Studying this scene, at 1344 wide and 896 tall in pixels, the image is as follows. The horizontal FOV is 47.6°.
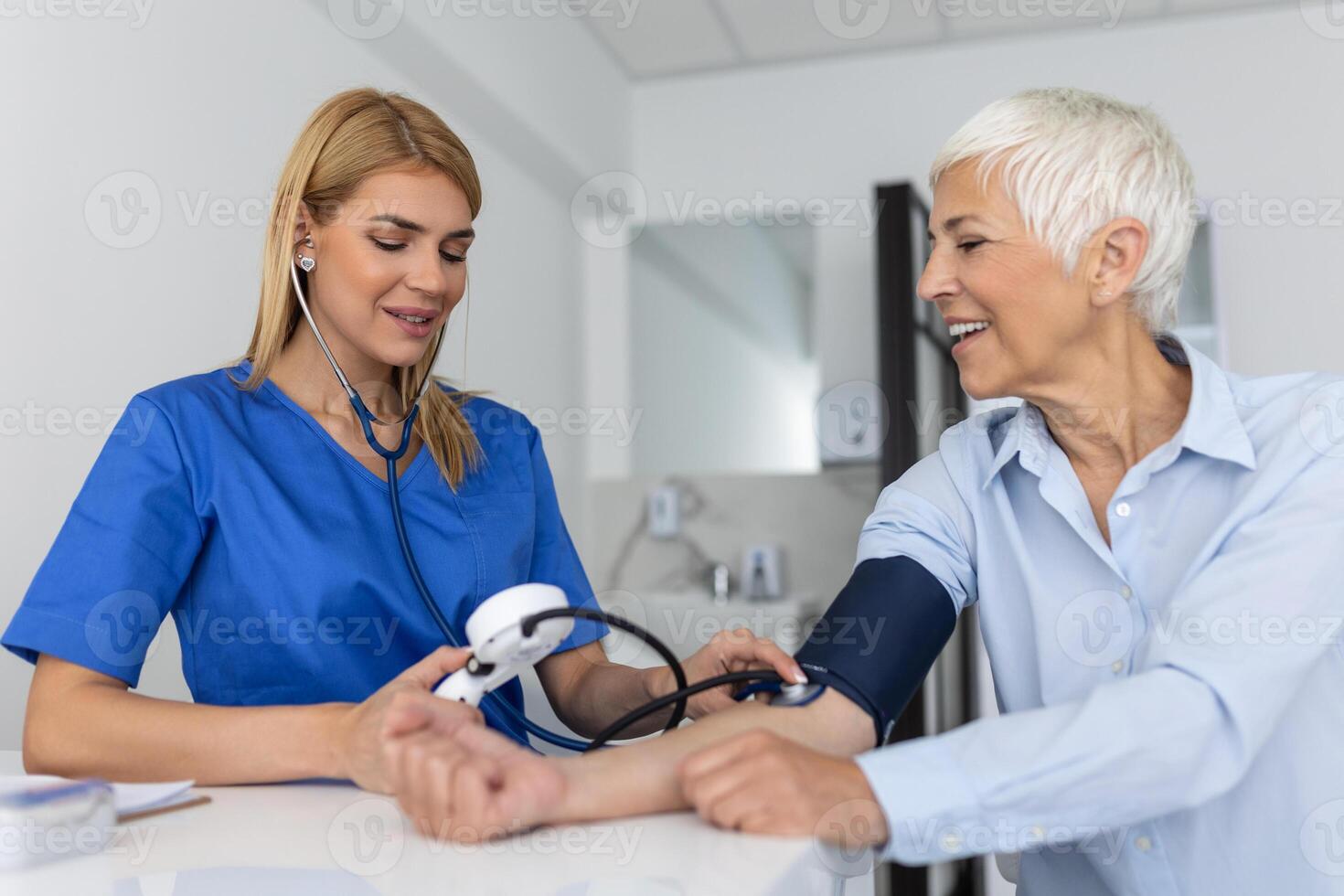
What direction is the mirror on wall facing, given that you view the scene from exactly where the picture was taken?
facing the viewer

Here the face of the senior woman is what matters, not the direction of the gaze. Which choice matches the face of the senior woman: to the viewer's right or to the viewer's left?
to the viewer's left

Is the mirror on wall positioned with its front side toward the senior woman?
yes

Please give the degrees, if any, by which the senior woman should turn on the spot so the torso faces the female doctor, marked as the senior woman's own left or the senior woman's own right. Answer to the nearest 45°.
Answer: approximately 45° to the senior woman's own right

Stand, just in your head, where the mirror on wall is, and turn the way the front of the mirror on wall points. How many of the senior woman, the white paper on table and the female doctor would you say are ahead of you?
3

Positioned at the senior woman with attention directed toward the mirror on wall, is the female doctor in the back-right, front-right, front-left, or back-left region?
front-left

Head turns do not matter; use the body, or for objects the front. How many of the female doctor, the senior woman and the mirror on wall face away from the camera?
0

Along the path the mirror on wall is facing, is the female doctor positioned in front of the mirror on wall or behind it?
in front

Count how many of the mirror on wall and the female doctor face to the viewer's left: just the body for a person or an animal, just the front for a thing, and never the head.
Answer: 0

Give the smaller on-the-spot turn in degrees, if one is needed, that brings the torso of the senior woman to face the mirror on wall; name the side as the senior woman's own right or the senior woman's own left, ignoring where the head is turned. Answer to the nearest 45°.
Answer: approximately 135° to the senior woman's own right

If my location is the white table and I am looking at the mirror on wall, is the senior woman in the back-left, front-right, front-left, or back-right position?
front-right

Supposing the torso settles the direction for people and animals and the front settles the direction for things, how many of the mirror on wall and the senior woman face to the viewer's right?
0

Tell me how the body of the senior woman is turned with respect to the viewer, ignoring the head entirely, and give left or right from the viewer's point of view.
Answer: facing the viewer and to the left of the viewer

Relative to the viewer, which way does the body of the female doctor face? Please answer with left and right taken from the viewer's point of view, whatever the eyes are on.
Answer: facing the viewer and to the right of the viewer

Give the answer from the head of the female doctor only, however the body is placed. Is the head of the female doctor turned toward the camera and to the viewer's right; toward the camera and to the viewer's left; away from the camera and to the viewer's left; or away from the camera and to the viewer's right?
toward the camera and to the viewer's right
